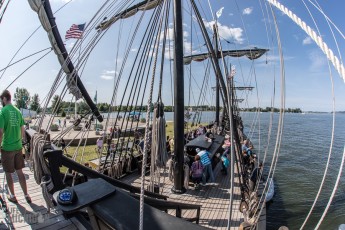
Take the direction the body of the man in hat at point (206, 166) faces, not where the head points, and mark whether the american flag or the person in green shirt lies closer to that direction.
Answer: the american flag

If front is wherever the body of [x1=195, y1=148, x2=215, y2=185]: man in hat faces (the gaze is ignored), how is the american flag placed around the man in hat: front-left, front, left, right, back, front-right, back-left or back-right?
front

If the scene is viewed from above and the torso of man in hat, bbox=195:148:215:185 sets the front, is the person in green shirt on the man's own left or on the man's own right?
on the man's own left
